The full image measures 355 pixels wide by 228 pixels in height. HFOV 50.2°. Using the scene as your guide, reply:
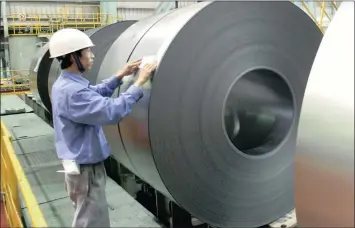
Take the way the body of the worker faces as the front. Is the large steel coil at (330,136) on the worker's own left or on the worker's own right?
on the worker's own right

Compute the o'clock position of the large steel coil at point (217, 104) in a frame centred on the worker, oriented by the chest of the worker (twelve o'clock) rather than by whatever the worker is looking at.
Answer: The large steel coil is roughly at 1 o'clock from the worker.

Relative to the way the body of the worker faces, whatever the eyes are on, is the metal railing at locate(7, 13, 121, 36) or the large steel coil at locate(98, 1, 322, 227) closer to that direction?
the large steel coil

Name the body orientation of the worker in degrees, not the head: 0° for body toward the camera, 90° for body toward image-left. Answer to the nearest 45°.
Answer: approximately 270°

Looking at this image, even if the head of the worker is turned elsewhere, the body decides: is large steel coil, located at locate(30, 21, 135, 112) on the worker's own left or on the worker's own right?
on the worker's own left

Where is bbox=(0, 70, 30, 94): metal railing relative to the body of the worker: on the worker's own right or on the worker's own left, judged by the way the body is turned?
on the worker's own left

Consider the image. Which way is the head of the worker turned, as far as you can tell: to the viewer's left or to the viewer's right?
to the viewer's right
